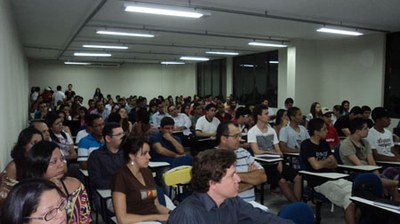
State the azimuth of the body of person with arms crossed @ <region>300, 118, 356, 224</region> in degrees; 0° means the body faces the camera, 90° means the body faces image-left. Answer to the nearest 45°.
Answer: approximately 315°

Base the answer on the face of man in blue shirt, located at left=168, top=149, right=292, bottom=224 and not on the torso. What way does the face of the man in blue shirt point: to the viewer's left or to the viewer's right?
to the viewer's right

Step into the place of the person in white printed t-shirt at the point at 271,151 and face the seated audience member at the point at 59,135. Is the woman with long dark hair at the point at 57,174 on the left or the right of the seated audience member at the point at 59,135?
left

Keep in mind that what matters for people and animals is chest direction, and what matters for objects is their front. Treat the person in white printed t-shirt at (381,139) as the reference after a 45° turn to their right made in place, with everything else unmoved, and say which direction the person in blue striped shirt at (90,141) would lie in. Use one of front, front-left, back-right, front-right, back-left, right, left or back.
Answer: front-right

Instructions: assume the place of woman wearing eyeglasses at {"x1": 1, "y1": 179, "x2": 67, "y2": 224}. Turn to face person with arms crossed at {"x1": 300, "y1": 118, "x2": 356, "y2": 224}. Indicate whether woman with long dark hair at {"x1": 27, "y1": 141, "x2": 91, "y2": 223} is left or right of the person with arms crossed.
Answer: left
